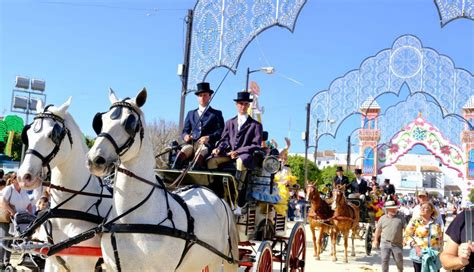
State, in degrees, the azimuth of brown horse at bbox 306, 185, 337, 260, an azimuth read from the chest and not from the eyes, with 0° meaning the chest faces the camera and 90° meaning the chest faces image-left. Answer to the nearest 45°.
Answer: approximately 45°

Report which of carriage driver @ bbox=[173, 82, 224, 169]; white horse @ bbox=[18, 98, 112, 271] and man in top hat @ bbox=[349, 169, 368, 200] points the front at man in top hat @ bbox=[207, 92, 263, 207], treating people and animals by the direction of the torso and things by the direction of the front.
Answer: man in top hat @ bbox=[349, 169, 368, 200]

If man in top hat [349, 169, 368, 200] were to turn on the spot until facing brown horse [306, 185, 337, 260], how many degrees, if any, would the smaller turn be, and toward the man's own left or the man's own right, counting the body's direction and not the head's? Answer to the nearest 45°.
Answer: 0° — they already face it

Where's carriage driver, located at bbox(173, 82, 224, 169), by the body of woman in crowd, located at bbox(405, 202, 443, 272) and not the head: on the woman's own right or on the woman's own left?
on the woman's own right

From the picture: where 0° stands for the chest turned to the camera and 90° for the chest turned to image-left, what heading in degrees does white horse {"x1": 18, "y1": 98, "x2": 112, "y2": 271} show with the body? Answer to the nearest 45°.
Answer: approximately 45°

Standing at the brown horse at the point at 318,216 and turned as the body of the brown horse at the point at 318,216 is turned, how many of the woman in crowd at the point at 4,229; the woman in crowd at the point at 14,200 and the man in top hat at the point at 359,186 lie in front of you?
2
